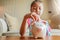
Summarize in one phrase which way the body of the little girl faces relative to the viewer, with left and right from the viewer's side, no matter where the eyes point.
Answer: facing the viewer
